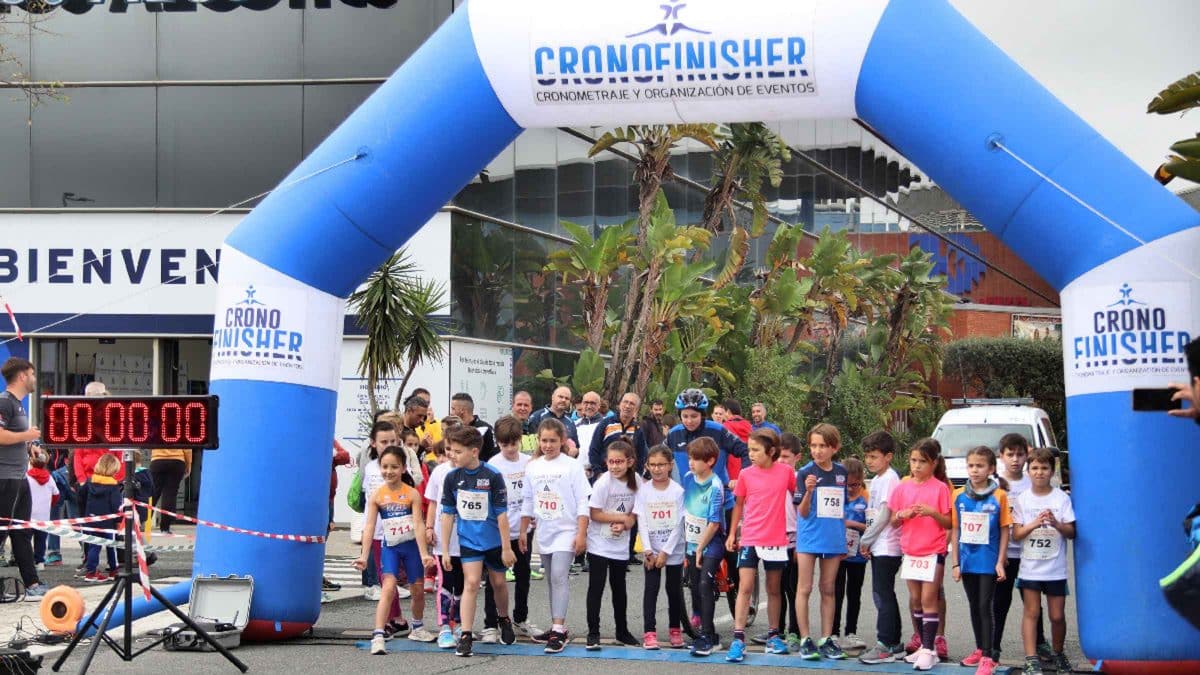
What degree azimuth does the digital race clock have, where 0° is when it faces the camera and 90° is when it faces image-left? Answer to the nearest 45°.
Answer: approximately 0°

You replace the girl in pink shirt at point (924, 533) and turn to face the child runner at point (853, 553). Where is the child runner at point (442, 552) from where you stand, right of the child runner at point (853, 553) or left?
left

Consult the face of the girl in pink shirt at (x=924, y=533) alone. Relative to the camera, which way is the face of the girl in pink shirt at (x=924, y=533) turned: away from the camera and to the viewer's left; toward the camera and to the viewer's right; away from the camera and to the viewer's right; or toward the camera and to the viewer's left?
toward the camera and to the viewer's left

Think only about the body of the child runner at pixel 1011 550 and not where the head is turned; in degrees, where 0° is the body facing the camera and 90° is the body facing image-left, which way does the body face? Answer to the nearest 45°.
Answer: approximately 0°

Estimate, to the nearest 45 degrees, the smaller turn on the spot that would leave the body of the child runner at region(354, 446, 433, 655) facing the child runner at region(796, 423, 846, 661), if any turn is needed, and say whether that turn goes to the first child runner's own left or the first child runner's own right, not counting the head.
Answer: approximately 90° to the first child runner's own left

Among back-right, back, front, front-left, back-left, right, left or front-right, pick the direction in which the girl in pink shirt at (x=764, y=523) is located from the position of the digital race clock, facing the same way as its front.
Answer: left

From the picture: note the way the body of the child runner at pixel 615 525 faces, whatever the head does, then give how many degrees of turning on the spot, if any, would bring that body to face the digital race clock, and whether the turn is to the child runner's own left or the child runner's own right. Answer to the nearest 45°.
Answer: approximately 45° to the child runner's own right

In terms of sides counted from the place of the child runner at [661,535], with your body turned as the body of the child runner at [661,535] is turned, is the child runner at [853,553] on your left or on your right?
on your left

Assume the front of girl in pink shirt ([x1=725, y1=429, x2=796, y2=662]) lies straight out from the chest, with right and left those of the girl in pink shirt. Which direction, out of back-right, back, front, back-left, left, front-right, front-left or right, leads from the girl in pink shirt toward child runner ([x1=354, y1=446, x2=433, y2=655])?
right
